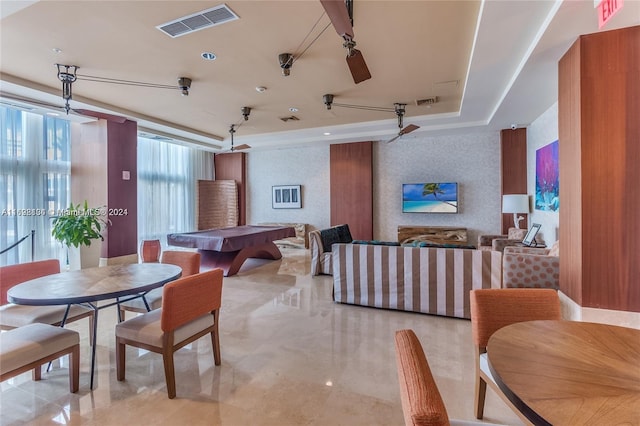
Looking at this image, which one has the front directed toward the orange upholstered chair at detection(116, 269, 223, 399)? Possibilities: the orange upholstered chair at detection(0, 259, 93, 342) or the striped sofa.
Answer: the orange upholstered chair at detection(0, 259, 93, 342)

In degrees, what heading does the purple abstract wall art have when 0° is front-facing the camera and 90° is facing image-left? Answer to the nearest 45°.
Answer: approximately 45°

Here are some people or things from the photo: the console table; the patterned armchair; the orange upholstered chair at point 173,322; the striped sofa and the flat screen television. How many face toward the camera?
2

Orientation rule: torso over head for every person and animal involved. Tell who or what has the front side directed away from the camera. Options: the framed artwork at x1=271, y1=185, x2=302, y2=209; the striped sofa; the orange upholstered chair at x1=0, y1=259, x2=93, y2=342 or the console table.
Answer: the striped sofa

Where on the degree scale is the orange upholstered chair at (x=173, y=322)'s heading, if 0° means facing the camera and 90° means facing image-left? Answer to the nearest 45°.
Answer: approximately 135°

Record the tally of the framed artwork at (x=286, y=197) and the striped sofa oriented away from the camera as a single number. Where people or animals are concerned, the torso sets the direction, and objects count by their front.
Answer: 1

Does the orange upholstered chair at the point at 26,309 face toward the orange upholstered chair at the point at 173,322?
yes

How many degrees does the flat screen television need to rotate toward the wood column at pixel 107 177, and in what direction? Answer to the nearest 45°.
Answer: approximately 45° to its right
